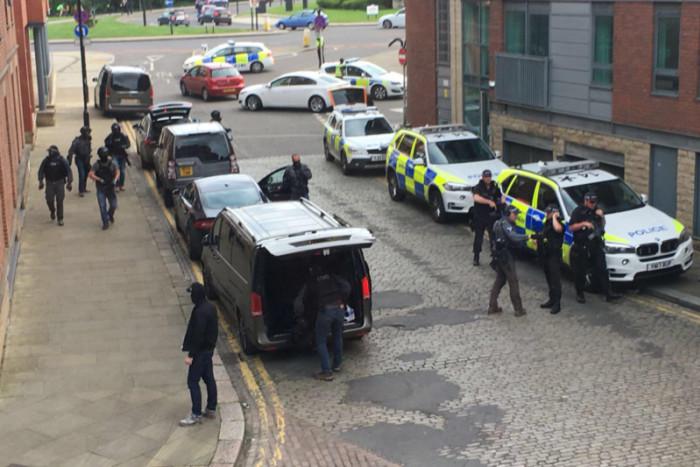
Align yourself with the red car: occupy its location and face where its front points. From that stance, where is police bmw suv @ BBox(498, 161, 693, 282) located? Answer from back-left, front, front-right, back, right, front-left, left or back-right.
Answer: back-left

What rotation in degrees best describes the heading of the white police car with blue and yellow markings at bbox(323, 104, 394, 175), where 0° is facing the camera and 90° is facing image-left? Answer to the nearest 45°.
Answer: approximately 315°

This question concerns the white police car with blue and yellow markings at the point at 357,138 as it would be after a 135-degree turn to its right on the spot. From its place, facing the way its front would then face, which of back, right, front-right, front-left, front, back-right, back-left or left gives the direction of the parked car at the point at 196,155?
front-left

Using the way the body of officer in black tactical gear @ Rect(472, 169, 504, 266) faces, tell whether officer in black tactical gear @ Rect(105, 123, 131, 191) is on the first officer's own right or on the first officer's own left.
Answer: on the first officer's own right

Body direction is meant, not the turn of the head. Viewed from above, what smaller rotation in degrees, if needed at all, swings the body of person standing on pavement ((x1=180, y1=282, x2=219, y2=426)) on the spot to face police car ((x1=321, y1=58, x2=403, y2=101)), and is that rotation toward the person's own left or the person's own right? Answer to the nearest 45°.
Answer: approximately 90° to the person's own right

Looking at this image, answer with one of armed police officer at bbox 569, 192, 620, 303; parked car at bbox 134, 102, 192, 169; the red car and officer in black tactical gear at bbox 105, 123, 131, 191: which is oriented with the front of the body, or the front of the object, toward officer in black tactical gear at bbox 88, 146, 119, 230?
officer in black tactical gear at bbox 105, 123, 131, 191

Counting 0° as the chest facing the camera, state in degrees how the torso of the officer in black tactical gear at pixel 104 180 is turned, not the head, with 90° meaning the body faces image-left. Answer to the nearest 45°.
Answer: approximately 0°

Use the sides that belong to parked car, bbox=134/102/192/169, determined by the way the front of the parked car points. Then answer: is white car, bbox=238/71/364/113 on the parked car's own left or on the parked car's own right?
on the parked car's own right

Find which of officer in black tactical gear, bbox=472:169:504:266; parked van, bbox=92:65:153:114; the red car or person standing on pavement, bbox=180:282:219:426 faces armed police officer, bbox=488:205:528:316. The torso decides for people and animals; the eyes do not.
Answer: the officer in black tactical gear

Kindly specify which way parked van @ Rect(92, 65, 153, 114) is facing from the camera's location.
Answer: facing away from the viewer

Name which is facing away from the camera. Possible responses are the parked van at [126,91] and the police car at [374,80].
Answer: the parked van

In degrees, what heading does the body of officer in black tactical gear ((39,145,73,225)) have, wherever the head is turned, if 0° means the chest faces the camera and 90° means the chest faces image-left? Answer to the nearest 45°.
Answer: approximately 0°

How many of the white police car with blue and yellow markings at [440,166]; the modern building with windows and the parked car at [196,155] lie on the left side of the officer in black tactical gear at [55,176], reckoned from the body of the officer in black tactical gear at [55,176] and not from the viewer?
3

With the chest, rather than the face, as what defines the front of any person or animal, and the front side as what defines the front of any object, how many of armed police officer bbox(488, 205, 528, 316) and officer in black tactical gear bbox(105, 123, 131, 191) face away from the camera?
0
